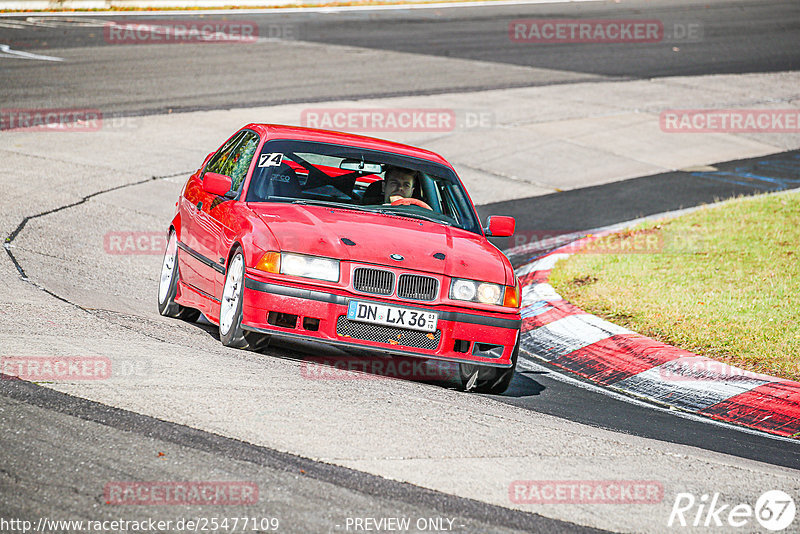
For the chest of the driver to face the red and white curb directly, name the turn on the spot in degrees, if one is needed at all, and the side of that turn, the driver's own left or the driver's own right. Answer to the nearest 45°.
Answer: approximately 90° to the driver's own left

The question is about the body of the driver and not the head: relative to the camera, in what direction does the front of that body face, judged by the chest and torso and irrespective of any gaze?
toward the camera

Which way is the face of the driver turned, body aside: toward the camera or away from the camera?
toward the camera
